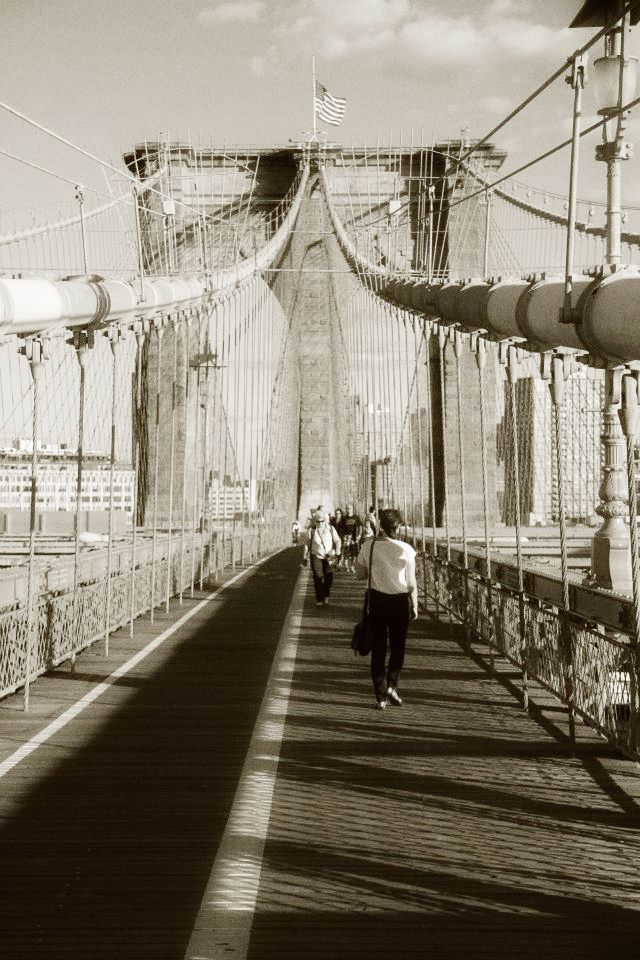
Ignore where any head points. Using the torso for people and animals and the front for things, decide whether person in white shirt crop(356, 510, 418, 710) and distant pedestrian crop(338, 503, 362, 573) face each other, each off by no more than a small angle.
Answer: yes

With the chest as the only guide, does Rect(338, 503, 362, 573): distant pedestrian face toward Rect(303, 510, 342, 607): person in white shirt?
yes

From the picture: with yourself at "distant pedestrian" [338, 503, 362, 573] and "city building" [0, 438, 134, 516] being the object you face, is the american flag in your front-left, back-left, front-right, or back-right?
front-right

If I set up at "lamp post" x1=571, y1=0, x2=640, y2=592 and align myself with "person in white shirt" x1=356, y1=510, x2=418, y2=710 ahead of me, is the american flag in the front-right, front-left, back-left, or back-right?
back-right

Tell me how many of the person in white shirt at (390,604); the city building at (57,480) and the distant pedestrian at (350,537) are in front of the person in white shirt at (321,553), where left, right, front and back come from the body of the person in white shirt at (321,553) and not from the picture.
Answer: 1

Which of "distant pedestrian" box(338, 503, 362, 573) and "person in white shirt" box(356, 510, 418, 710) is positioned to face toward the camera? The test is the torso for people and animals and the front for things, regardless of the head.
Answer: the distant pedestrian

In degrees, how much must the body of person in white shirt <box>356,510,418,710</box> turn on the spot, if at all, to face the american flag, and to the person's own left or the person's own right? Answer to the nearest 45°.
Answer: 0° — they already face it

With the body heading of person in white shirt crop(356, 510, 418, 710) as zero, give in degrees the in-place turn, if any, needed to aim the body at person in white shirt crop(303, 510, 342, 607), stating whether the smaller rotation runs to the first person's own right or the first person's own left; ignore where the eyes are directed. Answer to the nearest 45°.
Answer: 0° — they already face them

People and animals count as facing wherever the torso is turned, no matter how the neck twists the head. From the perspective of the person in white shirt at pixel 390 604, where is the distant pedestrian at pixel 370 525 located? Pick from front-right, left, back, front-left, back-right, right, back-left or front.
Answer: front

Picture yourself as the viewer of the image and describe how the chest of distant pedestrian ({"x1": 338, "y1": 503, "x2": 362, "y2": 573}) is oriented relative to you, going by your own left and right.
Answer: facing the viewer

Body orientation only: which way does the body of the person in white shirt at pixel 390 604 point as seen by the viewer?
away from the camera

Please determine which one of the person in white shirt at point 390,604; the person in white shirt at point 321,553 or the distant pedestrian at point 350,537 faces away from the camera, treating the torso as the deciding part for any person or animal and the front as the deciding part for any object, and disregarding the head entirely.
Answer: the person in white shirt at point 390,604

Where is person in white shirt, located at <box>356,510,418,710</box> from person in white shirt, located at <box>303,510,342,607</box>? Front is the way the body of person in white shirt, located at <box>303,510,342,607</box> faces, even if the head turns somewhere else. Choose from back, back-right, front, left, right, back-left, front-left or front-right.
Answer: front

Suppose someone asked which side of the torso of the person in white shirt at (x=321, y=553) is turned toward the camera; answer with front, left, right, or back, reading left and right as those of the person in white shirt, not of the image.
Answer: front

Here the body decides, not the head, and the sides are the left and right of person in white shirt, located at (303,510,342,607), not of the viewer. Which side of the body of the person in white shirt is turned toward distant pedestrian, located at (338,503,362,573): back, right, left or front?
back
